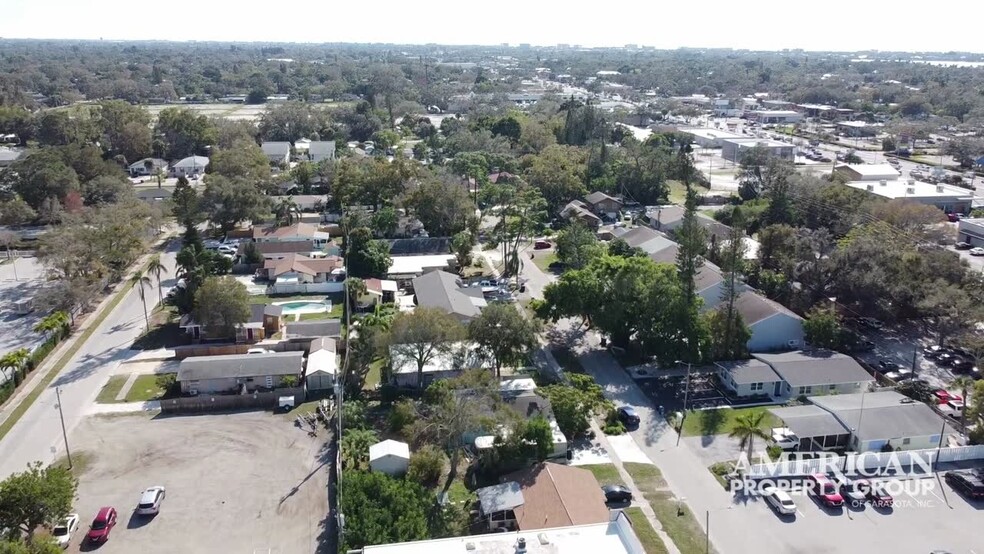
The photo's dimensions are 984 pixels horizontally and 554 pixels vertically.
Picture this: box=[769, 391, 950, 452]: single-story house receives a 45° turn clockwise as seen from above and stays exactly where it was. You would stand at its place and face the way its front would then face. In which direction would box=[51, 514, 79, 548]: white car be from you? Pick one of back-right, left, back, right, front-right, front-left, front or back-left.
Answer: front

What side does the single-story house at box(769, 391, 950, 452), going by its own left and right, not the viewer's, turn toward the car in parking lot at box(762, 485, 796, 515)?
front

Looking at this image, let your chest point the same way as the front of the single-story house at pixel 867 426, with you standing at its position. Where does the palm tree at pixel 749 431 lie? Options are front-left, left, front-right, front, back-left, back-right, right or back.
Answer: front-right

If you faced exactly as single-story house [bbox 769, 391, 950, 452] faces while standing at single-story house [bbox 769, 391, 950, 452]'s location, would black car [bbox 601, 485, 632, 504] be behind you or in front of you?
in front

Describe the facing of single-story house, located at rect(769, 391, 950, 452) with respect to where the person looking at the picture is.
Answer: facing the viewer

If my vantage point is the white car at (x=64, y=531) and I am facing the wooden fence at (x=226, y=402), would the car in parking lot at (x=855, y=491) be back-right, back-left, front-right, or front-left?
front-right

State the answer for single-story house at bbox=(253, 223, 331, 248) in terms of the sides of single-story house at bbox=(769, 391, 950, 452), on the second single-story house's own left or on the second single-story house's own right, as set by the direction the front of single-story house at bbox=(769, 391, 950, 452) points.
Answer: on the second single-story house's own right

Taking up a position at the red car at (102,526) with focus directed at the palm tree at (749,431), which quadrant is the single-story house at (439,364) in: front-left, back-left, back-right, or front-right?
front-left

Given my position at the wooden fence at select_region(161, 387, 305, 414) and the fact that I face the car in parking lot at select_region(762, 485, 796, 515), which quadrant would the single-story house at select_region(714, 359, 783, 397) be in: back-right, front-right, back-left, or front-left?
front-left
